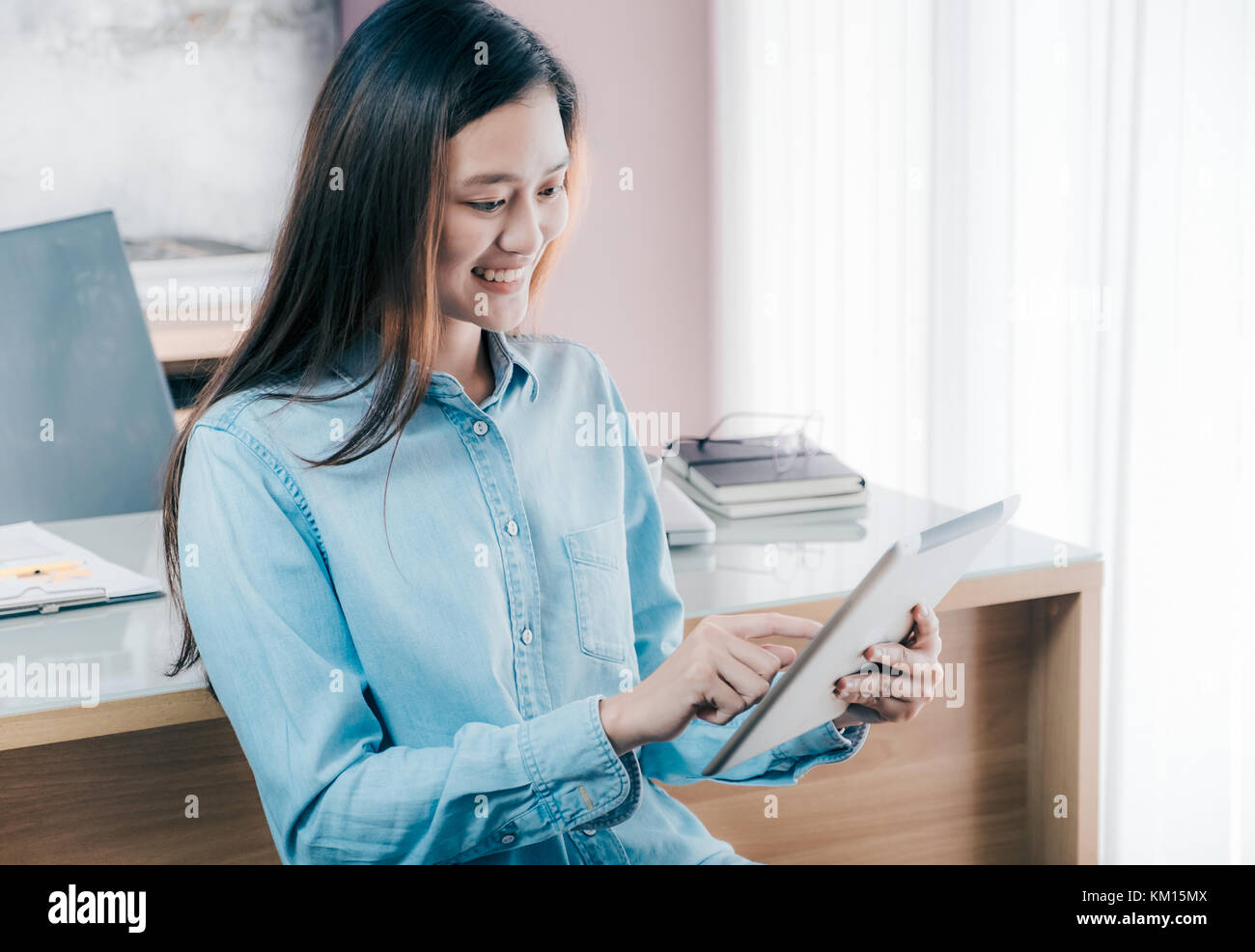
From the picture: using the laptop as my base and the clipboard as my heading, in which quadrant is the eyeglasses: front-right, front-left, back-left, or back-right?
front-left

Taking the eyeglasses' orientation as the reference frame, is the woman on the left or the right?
on its right

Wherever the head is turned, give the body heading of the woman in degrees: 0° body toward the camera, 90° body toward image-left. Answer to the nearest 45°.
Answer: approximately 315°

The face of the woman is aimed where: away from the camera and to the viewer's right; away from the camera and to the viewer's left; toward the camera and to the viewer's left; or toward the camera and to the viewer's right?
toward the camera and to the viewer's right
